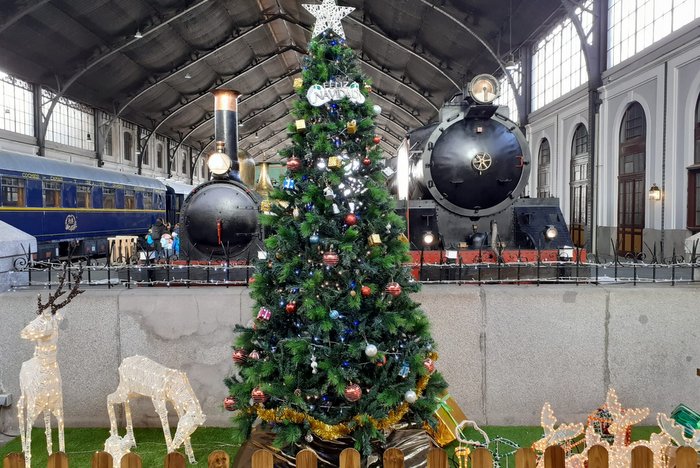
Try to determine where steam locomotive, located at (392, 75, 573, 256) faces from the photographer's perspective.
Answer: facing the viewer

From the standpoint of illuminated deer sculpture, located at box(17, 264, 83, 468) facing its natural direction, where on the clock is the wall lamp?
The wall lamp is roughly at 7 o'clock from the illuminated deer sculpture.

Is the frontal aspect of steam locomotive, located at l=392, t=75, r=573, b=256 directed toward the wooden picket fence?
yes

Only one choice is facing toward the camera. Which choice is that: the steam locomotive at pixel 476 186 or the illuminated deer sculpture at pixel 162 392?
the steam locomotive

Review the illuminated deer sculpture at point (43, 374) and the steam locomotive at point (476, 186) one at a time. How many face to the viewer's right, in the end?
0

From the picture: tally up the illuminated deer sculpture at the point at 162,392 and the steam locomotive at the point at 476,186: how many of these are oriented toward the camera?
1

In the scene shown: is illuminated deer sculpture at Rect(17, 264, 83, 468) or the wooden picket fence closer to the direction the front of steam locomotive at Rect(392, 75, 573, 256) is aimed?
the wooden picket fence

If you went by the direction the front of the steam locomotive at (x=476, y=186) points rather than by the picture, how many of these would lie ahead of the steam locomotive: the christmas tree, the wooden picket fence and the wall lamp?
2

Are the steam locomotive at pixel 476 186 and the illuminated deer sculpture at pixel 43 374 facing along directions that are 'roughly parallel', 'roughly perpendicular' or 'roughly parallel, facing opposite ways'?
roughly parallel
